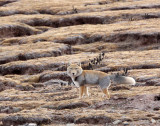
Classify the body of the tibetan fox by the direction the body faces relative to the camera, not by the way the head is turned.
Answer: to the viewer's left
